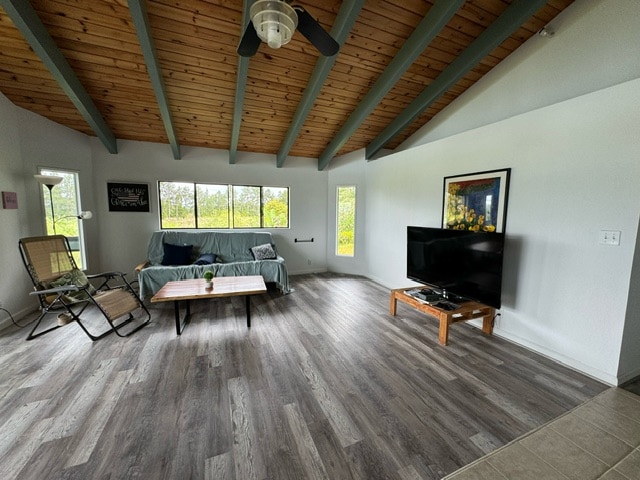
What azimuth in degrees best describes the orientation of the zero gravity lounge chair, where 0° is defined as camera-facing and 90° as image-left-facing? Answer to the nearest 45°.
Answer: approximately 315°

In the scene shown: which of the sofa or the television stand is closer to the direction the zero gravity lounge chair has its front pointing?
the television stand

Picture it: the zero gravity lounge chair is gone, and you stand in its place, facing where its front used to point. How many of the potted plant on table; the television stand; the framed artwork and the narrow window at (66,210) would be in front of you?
3

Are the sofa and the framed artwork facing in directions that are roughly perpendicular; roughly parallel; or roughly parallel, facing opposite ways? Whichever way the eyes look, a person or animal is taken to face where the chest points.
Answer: roughly perpendicular

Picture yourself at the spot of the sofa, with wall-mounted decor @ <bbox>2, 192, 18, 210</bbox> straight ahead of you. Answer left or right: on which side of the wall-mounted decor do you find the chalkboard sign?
right

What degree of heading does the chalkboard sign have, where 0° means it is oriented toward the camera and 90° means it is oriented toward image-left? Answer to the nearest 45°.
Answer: approximately 0°

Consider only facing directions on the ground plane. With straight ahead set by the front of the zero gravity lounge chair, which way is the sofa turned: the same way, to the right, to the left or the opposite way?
to the right

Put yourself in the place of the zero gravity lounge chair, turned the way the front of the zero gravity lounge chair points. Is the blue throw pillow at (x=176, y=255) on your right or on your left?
on your left

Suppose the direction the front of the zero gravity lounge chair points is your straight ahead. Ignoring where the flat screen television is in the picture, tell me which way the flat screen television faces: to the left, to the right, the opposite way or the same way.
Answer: the opposite way

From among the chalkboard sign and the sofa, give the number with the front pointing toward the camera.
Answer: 2
